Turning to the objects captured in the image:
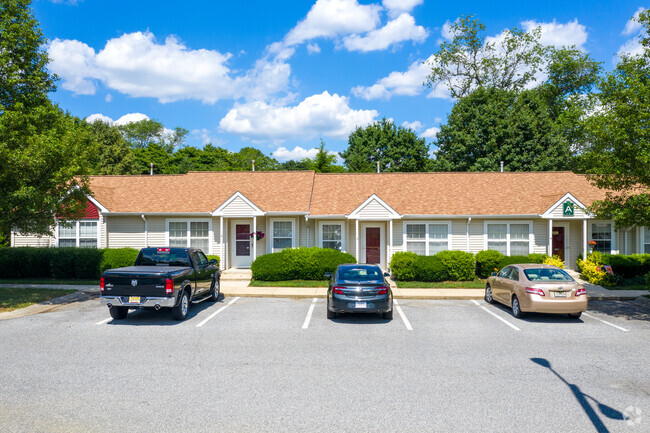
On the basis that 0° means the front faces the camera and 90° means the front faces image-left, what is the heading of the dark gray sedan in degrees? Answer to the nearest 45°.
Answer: approximately 180°

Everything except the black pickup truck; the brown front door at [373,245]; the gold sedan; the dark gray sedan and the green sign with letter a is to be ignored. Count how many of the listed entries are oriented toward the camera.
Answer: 2

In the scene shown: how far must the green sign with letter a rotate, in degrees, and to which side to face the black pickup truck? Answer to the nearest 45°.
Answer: approximately 45° to its right

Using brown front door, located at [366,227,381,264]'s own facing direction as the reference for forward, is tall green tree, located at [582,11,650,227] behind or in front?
in front

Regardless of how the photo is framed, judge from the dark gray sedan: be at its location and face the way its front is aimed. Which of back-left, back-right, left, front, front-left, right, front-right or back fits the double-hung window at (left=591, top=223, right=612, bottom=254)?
front-right

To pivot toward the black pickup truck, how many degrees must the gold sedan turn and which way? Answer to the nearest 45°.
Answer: approximately 90° to its left

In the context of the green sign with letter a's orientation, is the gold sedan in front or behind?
in front

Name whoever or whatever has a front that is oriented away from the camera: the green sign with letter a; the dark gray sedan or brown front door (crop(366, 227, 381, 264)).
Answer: the dark gray sedan

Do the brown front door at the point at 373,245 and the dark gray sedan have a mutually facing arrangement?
yes

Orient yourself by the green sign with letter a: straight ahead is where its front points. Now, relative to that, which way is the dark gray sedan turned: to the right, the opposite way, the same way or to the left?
the opposite way

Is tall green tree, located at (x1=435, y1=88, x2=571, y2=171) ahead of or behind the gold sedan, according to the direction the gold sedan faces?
ahead
